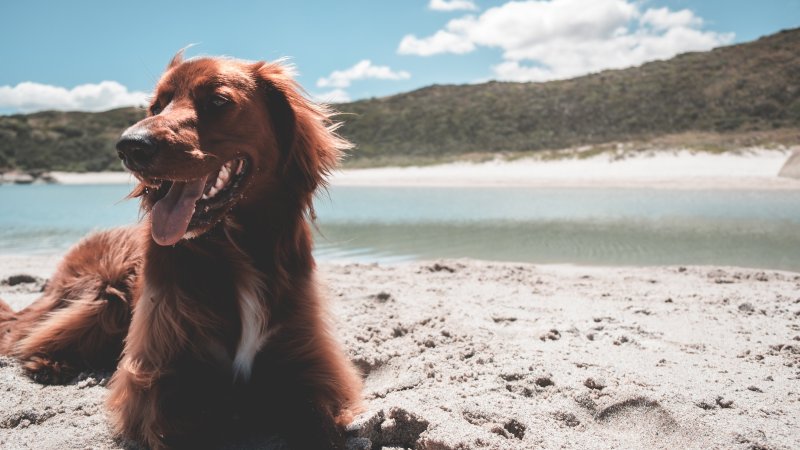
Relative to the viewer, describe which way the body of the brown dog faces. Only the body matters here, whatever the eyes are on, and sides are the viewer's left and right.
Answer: facing the viewer and to the right of the viewer
